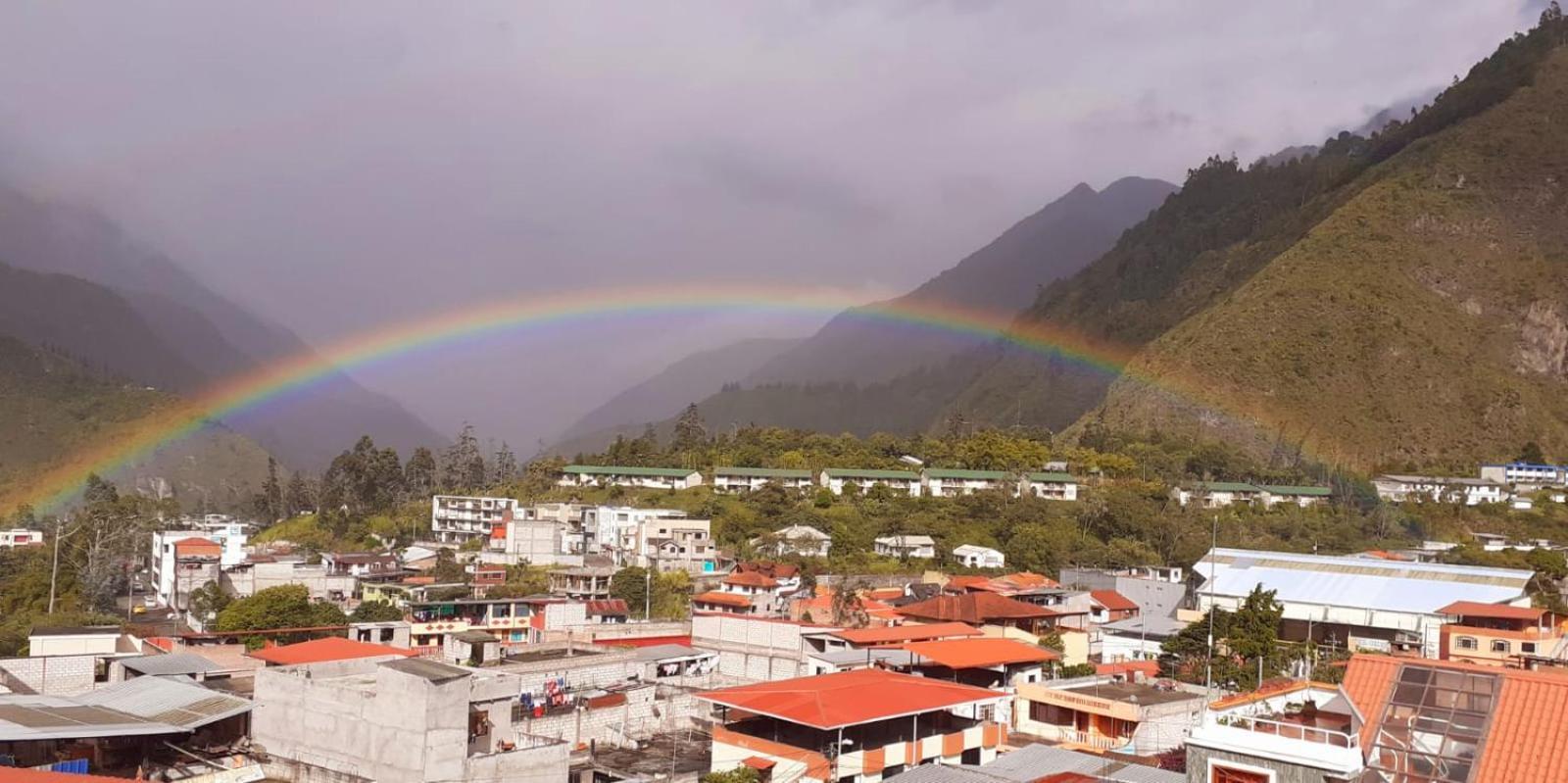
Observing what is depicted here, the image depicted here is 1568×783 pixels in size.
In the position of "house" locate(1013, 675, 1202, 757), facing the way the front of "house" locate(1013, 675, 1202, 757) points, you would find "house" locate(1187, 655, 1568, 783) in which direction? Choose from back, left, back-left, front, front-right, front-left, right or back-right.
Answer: front-left

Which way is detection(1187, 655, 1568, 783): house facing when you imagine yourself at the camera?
facing the viewer and to the left of the viewer

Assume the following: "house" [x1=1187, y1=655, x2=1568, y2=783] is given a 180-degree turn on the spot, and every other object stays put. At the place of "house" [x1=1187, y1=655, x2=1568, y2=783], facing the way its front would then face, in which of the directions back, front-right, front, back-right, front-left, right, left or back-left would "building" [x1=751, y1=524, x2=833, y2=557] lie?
left

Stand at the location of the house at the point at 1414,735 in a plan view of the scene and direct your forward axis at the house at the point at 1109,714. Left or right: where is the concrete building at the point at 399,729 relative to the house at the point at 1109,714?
left

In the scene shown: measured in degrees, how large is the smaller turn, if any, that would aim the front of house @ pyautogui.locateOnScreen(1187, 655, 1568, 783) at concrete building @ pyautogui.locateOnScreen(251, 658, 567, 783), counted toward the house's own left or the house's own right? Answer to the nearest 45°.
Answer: approximately 45° to the house's own right

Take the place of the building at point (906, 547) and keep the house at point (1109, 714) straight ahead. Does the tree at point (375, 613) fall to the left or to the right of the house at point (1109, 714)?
right

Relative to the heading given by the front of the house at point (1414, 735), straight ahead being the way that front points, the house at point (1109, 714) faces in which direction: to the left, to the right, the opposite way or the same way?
the same way

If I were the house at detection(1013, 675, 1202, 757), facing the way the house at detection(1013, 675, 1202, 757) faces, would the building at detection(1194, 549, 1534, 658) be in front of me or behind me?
behind

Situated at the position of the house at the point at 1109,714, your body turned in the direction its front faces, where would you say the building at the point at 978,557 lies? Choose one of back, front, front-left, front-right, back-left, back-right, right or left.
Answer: back-right

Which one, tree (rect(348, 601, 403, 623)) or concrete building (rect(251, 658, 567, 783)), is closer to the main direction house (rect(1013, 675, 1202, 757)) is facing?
the concrete building

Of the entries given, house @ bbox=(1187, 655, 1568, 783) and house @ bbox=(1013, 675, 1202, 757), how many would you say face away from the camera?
0
